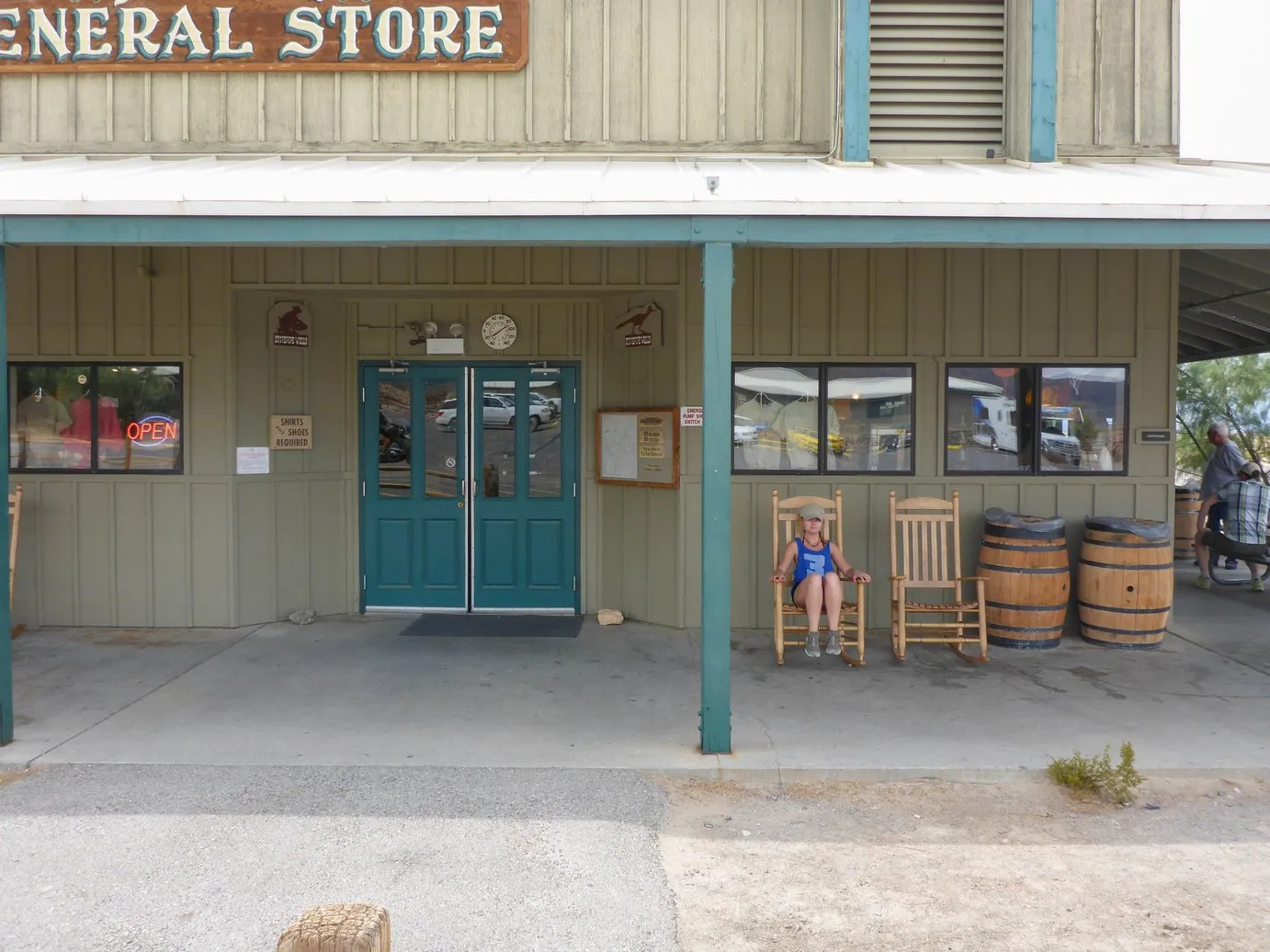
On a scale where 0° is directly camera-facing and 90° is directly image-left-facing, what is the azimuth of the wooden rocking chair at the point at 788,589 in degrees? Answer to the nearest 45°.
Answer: approximately 0°

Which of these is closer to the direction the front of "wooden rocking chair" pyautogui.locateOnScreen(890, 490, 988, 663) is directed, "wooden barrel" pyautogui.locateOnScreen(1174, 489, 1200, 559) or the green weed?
the green weed

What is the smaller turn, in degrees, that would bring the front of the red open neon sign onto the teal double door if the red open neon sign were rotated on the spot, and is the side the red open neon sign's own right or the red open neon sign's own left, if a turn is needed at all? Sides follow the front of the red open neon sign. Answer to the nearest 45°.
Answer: approximately 90° to the red open neon sign's own left

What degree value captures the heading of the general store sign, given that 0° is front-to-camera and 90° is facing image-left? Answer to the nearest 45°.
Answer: approximately 0°

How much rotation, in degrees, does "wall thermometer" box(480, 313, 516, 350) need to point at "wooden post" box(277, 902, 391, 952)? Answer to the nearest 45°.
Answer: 0° — it already faces it

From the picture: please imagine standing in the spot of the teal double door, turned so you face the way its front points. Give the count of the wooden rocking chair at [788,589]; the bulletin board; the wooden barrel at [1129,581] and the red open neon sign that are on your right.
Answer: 1
